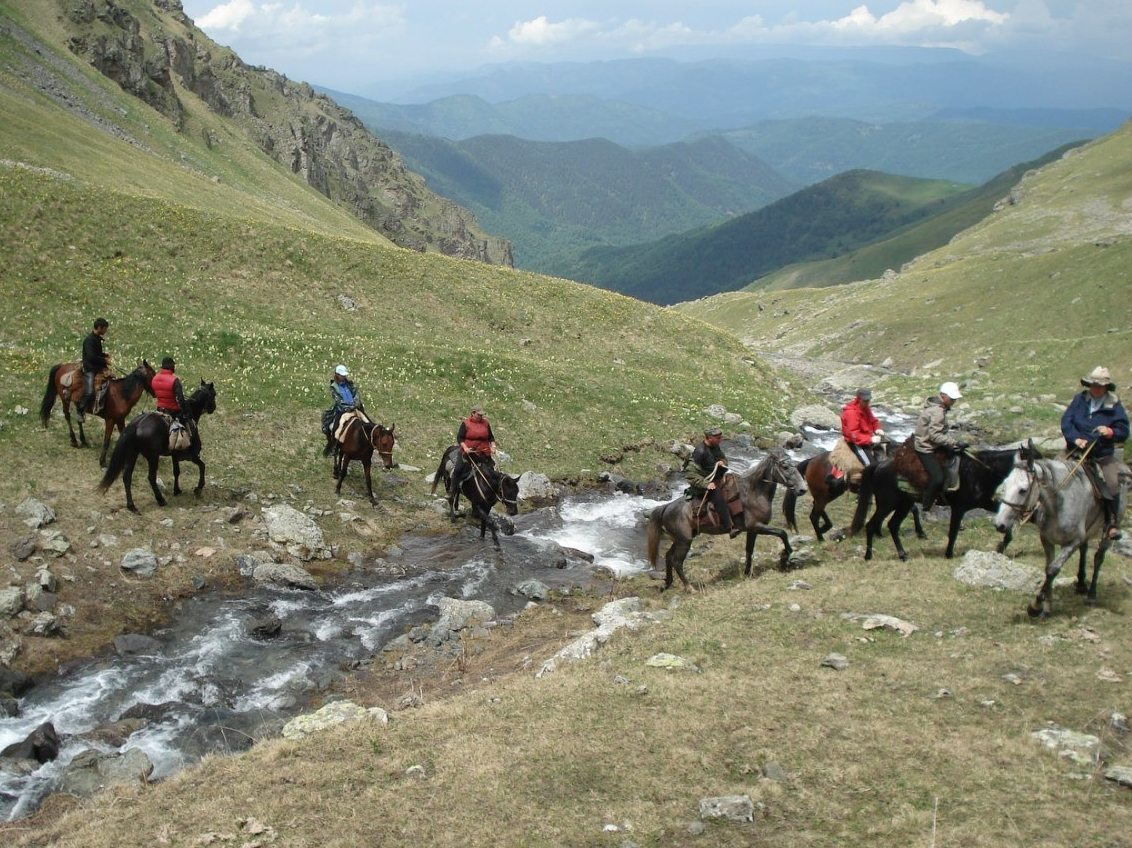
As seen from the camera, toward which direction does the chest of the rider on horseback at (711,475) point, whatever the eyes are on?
to the viewer's right

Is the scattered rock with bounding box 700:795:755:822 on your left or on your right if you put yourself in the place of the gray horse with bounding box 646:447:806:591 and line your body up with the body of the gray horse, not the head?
on your right

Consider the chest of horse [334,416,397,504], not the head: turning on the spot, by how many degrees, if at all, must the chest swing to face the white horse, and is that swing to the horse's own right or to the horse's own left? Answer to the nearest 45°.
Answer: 0° — it already faces it

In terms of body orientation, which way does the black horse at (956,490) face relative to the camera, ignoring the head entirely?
to the viewer's right

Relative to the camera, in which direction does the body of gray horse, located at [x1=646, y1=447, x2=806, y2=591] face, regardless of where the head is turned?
to the viewer's right

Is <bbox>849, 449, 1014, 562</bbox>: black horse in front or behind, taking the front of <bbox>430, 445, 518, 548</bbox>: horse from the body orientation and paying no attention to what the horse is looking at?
in front

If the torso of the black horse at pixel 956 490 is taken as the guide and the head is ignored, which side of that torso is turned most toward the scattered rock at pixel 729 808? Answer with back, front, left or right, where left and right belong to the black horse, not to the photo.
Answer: right

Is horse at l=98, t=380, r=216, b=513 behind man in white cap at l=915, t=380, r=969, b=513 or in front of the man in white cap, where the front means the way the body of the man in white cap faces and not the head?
behind

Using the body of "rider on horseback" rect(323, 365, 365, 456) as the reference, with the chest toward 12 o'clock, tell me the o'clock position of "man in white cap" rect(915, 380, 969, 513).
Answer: The man in white cap is roughly at 12 o'clock from the rider on horseback.

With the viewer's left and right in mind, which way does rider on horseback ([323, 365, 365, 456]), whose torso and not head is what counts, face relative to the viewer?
facing the viewer and to the right of the viewer

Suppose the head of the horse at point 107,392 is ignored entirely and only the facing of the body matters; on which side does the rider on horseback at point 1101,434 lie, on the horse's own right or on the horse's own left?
on the horse's own right

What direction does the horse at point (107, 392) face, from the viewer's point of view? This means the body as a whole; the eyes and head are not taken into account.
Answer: to the viewer's right

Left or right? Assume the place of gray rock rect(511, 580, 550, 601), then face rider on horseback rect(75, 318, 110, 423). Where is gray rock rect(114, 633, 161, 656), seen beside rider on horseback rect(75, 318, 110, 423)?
left

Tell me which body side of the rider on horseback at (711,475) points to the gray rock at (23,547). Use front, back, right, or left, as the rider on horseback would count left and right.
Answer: back
